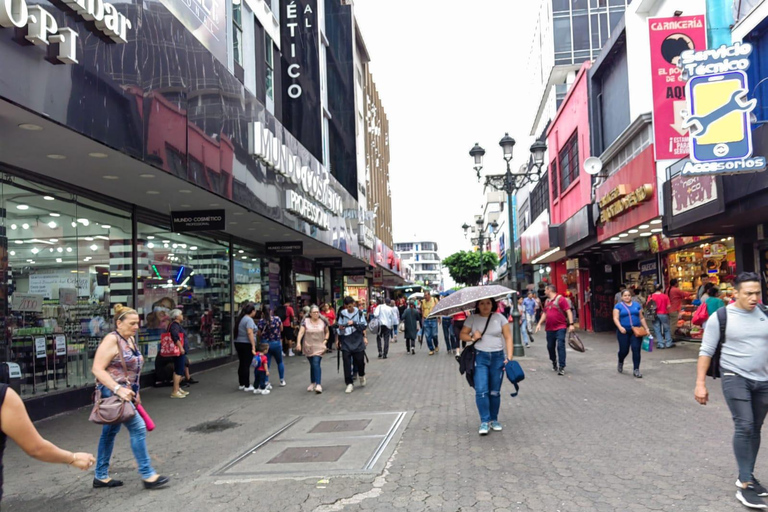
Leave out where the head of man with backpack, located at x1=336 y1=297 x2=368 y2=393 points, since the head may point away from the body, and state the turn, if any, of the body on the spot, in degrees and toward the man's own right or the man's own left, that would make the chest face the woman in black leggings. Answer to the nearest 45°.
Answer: approximately 90° to the man's own right

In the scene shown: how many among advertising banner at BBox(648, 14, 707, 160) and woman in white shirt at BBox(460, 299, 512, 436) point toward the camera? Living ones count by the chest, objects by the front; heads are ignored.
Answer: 2

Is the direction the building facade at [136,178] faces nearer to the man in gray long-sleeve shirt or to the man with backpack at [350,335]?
the man in gray long-sleeve shirt

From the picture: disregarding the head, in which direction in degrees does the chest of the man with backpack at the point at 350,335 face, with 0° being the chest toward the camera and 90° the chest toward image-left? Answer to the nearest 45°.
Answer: approximately 0°

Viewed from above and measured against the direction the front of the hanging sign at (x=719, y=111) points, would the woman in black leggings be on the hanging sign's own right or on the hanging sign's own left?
on the hanging sign's own right

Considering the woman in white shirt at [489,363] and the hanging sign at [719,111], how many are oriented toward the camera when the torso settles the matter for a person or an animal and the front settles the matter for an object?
2

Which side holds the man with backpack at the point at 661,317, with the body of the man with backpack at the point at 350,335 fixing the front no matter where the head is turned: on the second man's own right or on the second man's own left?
on the second man's own left
